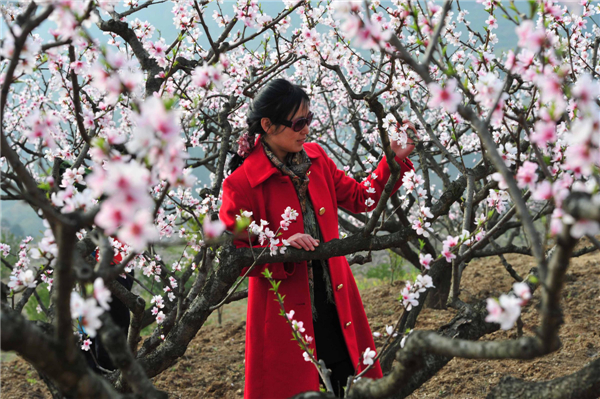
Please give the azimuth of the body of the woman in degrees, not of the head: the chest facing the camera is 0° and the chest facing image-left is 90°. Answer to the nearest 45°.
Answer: approximately 315°

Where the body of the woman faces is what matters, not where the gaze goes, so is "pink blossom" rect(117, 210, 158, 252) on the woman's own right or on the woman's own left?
on the woman's own right
